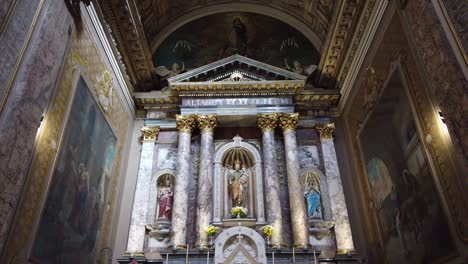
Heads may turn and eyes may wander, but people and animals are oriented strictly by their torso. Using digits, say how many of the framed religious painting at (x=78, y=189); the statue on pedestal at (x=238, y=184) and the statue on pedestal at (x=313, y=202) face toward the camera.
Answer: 2

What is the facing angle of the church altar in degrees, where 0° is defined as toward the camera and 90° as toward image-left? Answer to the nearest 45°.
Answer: approximately 0°

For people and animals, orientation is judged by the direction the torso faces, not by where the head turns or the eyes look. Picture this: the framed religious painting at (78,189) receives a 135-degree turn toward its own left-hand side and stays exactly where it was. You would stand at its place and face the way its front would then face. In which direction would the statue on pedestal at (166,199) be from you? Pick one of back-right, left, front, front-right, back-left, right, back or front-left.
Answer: right

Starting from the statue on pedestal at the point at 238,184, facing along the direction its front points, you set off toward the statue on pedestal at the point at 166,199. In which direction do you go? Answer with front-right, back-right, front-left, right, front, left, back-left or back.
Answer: right

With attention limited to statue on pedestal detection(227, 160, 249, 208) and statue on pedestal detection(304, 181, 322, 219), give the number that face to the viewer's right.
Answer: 0

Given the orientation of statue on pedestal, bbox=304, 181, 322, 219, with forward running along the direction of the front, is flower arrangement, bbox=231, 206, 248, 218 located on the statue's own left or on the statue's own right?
on the statue's own right

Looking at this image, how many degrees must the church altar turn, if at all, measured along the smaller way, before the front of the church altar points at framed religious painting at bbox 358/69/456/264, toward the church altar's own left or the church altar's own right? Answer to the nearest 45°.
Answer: approximately 45° to the church altar's own left

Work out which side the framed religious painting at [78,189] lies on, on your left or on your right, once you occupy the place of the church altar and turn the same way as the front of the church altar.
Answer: on your right

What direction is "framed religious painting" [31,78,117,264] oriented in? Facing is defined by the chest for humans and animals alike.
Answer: to the viewer's right

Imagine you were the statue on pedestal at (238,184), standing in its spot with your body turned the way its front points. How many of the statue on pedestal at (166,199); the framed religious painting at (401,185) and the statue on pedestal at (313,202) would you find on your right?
1
